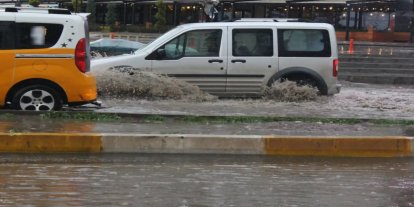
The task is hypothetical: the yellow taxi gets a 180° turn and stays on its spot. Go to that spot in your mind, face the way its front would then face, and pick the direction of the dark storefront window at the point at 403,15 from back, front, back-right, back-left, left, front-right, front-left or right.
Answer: front-left

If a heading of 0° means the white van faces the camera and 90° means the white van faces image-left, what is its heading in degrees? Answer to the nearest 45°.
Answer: approximately 90°

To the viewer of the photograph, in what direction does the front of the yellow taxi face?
facing to the left of the viewer

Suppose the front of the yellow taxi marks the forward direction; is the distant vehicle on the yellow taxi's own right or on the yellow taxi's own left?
on the yellow taxi's own right

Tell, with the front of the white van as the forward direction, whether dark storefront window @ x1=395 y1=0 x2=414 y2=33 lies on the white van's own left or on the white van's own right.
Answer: on the white van's own right
